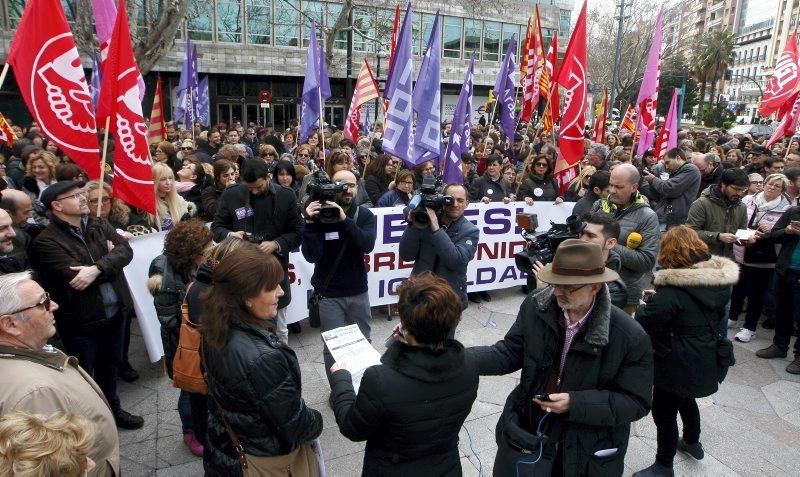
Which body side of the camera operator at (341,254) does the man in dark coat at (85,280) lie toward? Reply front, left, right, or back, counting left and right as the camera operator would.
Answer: right

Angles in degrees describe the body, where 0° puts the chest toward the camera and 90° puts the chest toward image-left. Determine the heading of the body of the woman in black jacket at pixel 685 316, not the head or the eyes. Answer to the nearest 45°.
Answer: approximately 135°

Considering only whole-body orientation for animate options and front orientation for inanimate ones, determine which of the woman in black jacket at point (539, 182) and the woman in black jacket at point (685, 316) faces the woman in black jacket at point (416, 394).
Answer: the woman in black jacket at point (539, 182)

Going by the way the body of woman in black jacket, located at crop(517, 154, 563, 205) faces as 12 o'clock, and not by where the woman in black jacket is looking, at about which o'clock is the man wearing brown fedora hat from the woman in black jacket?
The man wearing brown fedora hat is roughly at 12 o'clock from the woman in black jacket.

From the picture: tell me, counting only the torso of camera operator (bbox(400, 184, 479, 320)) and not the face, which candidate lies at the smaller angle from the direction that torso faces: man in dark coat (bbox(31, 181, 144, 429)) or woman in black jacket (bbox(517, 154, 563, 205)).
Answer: the man in dark coat

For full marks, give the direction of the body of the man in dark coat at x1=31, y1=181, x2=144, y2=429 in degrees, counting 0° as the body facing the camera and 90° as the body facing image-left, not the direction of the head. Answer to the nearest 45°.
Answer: approximately 315°

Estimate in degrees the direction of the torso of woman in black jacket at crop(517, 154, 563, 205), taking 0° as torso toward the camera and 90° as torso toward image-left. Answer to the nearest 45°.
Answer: approximately 0°

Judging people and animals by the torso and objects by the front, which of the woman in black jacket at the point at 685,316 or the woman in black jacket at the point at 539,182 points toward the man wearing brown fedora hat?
the woman in black jacket at the point at 539,182

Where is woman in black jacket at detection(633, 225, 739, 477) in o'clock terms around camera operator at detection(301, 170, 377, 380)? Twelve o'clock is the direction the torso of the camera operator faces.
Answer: The woman in black jacket is roughly at 10 o'clock from the camera operator.

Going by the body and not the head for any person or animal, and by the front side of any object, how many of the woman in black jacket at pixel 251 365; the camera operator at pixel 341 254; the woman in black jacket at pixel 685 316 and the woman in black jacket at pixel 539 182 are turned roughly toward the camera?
2
